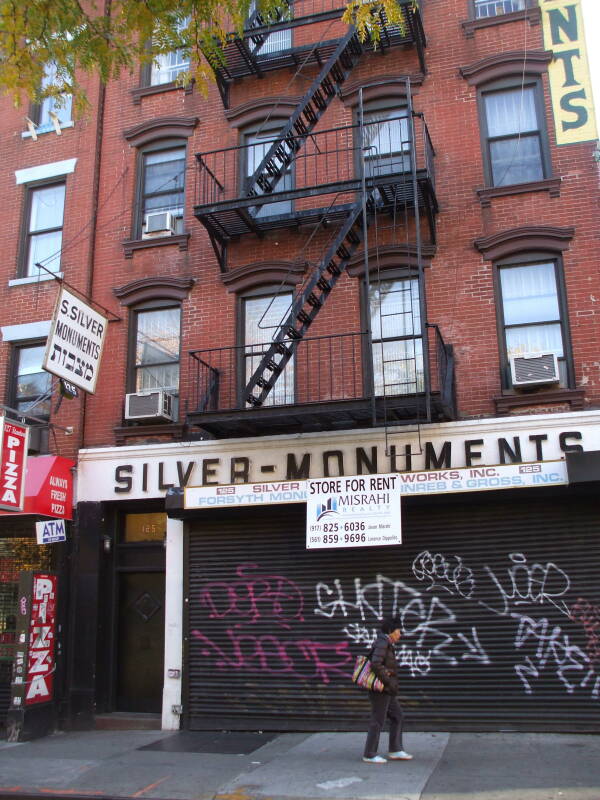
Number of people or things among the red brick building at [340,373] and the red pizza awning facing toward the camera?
2

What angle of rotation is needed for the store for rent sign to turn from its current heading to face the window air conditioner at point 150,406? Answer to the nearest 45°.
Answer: approximately 90° to its right

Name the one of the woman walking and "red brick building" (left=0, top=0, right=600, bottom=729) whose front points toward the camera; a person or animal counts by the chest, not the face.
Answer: the red brick building

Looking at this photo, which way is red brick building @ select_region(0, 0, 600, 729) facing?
toward the camera

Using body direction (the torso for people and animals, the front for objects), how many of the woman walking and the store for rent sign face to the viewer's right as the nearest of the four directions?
1

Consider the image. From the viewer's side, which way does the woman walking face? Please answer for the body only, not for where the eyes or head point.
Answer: to the viewer's right

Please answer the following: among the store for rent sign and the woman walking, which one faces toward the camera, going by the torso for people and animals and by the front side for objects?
the store for rent sign

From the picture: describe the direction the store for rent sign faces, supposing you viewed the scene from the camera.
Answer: facing the viewer

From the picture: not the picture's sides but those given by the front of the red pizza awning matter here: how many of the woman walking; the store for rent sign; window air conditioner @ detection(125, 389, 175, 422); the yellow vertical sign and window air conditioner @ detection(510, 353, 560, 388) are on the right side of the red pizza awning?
0

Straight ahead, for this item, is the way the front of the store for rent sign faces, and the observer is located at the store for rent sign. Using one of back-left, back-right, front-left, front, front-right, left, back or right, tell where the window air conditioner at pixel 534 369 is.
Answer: left

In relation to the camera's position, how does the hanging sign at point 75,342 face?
facing the viewer and to the right of the viewer

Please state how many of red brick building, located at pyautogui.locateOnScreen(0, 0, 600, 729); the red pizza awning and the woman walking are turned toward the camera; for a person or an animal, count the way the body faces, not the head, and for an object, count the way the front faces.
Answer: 2
